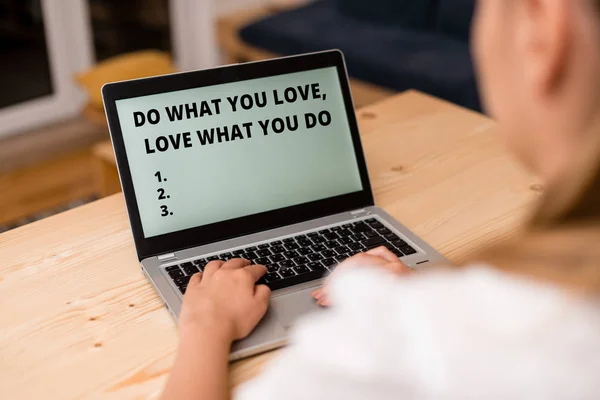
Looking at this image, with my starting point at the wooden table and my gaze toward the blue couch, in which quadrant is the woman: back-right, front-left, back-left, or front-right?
back-right

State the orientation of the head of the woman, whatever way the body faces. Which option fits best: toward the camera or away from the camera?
away from the camera

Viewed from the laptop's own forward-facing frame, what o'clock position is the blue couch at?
The blue couch is roughly at 8 o'clock from the laptop.

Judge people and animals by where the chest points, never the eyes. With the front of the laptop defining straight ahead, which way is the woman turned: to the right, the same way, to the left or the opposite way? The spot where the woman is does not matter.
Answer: the opposite way

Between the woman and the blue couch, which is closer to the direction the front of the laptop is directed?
the woman

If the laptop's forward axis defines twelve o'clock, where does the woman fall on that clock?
The woman is roughly at 1 o'clock from the laptop.

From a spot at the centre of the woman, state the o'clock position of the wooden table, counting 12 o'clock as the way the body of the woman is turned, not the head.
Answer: The wooden table is roughly at 12 o'clock from the woman.
